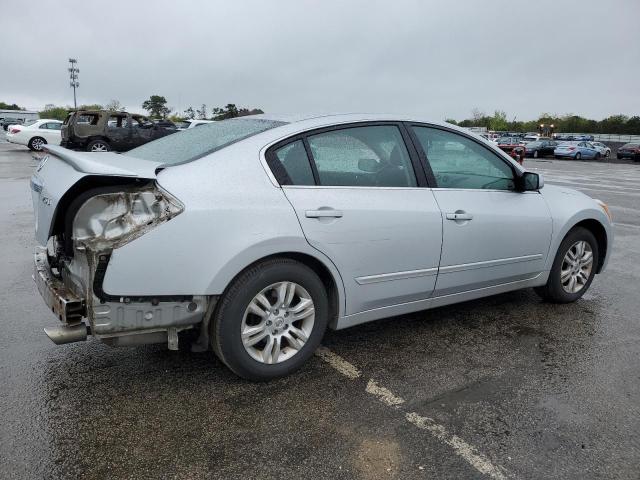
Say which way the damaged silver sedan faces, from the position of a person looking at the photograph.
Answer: facing away from the viewer and to the right of the viewer

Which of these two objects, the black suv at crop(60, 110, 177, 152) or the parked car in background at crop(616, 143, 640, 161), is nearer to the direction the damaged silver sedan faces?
the parked car in background

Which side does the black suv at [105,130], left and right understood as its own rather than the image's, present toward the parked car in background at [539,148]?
front

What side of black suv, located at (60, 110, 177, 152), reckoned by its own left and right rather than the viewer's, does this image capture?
right
